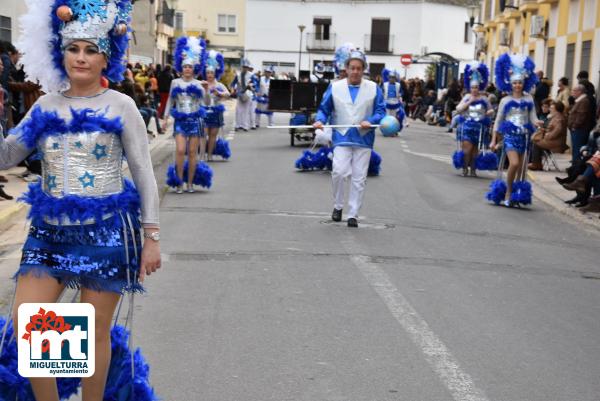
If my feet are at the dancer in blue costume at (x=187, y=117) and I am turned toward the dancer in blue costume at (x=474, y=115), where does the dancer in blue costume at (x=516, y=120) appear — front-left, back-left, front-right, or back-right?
front-right

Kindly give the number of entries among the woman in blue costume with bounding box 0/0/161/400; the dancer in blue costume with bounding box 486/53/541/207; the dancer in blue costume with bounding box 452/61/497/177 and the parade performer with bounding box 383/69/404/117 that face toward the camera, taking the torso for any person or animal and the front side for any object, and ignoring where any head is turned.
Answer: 4

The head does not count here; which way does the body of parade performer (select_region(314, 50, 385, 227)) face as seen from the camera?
toward the camera

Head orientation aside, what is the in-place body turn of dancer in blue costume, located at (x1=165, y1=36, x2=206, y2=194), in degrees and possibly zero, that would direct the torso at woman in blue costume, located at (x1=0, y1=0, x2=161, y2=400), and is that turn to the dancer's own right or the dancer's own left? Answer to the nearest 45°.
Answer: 0° — they already face them

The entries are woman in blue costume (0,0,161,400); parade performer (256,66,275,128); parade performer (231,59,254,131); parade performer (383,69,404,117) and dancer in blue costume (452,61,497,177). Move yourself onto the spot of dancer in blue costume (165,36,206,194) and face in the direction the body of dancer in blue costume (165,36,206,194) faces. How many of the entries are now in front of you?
1

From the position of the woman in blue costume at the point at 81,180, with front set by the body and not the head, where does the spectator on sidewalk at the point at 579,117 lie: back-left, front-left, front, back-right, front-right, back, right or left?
back-left

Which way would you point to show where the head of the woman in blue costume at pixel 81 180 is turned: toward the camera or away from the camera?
toward the camera

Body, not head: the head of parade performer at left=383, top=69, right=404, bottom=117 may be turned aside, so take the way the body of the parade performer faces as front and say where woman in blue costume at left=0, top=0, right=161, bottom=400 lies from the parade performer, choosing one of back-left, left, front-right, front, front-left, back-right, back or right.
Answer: front

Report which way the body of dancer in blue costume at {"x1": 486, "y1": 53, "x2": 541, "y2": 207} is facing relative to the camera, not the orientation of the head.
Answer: toward the camera

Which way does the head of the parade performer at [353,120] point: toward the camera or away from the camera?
toward the camera

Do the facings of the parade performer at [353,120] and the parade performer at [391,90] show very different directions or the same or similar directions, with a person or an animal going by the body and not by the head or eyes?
same or similar directions

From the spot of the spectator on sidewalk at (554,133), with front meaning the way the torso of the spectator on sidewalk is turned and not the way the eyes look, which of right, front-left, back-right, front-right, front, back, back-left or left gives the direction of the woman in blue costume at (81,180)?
left
